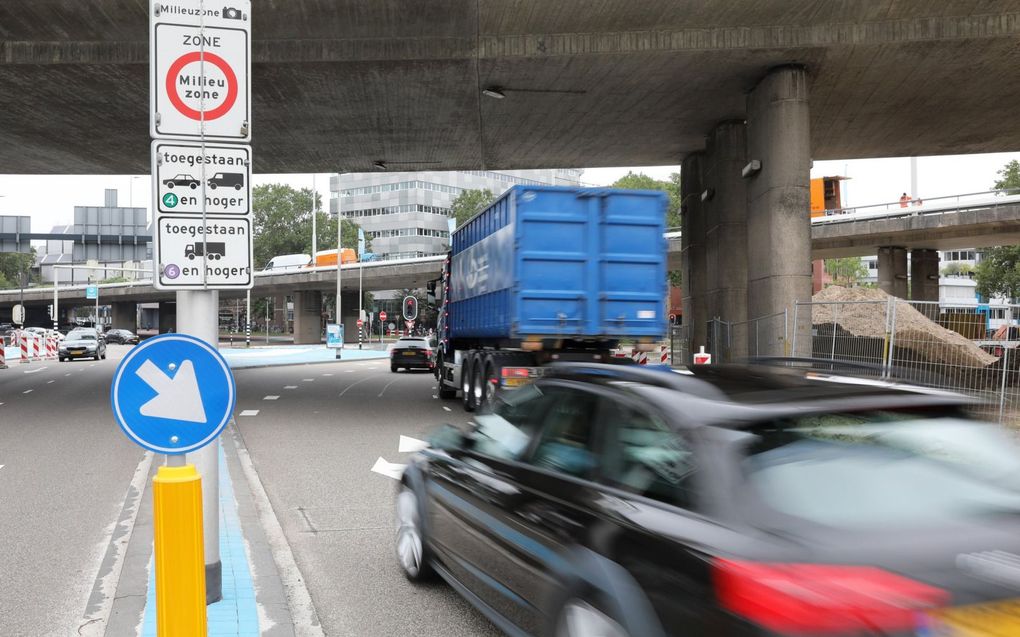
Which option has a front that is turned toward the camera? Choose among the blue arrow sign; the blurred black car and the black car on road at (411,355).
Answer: the blue arrow sign

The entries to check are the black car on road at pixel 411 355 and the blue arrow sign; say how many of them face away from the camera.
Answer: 1

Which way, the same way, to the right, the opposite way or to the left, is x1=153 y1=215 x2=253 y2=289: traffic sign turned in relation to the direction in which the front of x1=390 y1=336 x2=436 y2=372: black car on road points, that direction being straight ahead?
the opposite way

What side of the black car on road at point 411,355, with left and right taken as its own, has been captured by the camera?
back

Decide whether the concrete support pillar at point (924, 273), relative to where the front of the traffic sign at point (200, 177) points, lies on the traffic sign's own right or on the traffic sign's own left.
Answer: on the traffic sign's own left

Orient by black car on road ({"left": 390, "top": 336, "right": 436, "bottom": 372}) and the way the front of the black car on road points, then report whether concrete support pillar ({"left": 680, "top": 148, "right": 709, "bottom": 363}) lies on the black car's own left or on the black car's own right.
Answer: on the black car's own right

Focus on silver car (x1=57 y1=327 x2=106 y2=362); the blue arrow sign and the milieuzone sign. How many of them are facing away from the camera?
0

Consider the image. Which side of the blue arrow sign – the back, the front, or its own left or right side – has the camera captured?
front

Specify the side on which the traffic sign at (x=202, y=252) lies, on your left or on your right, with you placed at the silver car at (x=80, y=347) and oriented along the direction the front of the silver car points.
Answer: on your left

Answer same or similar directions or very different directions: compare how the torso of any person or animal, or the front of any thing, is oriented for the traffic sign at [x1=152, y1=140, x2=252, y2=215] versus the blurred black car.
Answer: very different directions

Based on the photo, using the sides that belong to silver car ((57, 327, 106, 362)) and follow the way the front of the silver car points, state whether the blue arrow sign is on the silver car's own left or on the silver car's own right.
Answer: on the silver car's own left

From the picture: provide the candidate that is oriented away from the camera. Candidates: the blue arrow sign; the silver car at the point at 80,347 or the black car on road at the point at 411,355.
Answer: the black car on road

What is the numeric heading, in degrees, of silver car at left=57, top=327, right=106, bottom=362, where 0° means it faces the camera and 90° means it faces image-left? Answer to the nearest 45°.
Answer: approximately 45°
